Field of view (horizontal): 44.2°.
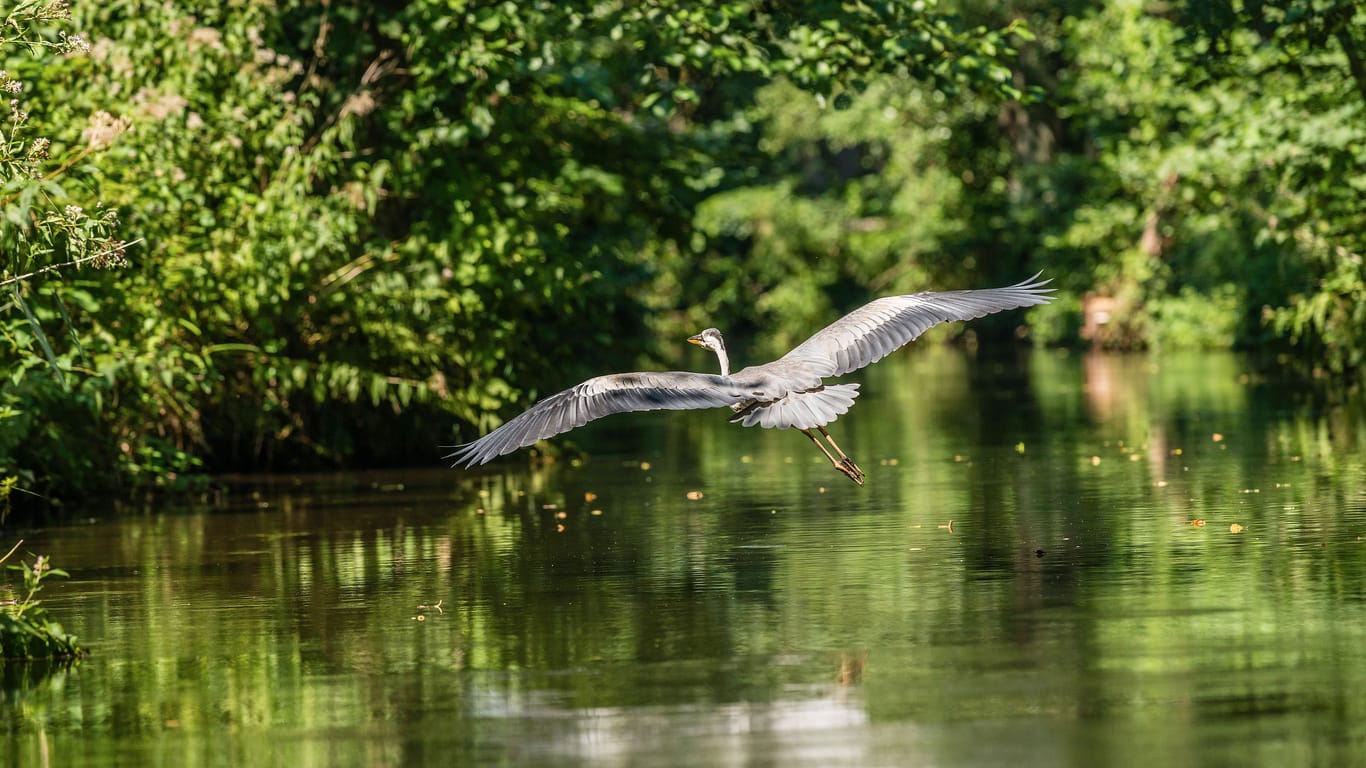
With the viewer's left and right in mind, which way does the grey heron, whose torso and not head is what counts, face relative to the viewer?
facing away from the viewer and to the left of the viewer
